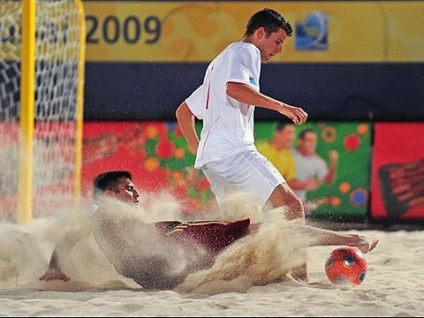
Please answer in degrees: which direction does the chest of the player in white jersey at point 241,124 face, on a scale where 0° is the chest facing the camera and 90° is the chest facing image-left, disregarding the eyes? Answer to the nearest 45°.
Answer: approximately 225°
